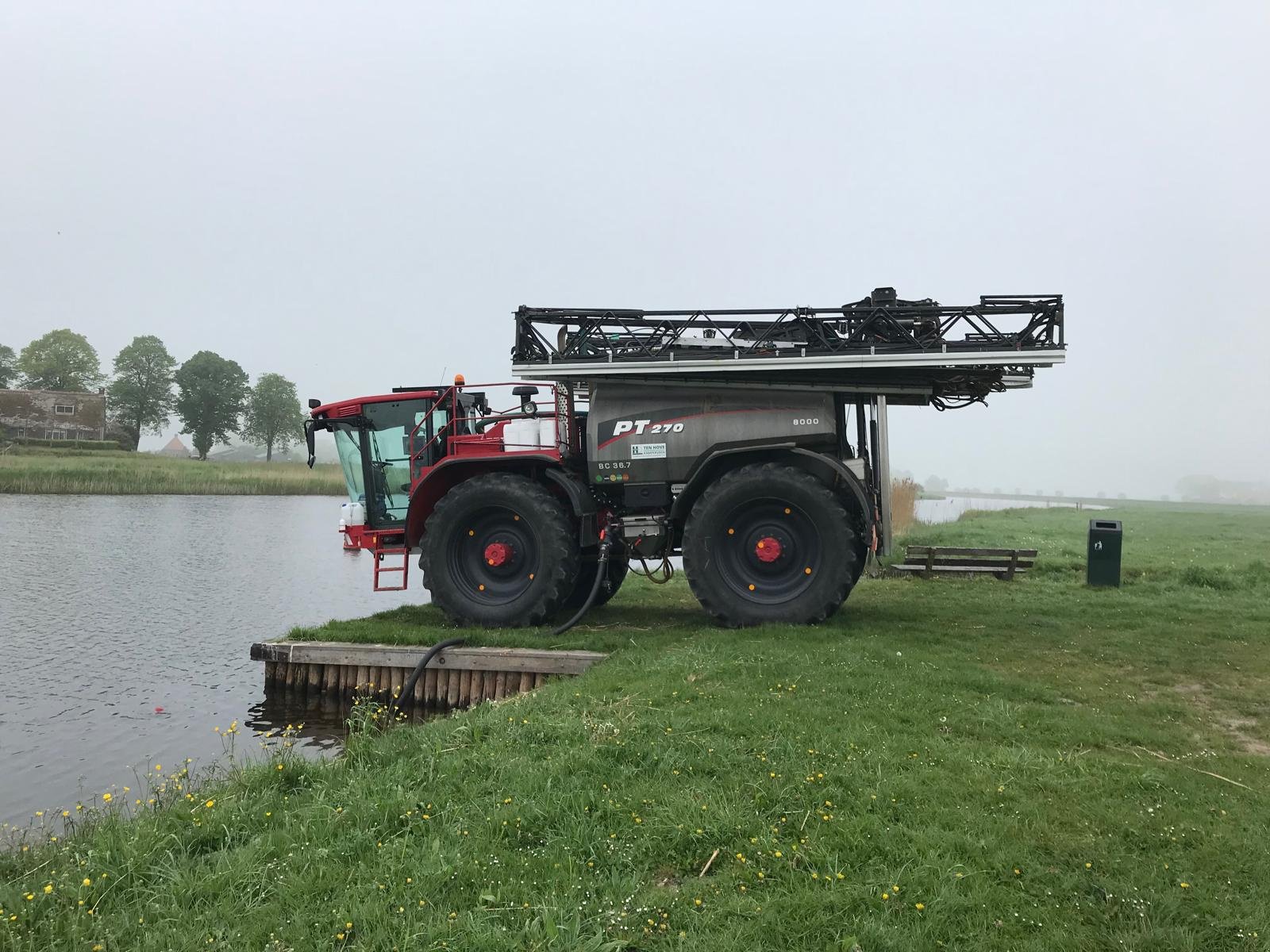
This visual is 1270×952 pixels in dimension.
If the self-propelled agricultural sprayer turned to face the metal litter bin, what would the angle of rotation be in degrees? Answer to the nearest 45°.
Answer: approximately 135° to its right

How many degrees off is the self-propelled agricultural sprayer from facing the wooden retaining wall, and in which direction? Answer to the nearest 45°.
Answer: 0° — it already faces it

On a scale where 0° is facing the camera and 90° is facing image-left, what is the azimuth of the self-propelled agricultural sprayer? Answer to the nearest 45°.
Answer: approximately 90°

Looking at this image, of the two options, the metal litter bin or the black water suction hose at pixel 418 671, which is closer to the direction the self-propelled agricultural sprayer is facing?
the black water suction hose
